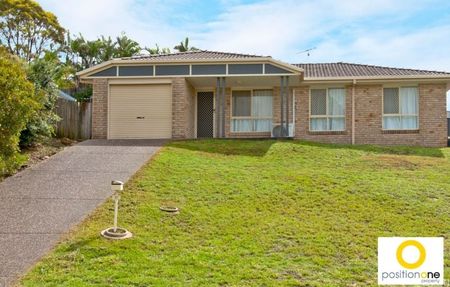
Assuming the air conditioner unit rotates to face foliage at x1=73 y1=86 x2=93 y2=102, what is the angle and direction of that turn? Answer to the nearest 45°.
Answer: approximately 135° to its right

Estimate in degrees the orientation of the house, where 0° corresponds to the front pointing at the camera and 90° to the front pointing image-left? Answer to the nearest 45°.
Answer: approximately 0°

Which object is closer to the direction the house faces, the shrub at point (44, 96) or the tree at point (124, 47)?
the shrub

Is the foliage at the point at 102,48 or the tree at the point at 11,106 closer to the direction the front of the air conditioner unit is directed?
the tree

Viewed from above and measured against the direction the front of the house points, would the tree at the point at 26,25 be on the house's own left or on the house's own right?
on the house's own right

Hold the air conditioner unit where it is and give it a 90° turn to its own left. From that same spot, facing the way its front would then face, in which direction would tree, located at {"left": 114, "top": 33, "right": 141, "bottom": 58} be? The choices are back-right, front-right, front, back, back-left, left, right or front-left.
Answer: back-left

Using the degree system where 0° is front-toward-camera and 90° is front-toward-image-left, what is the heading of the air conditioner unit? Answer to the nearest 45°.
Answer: approximately 0°

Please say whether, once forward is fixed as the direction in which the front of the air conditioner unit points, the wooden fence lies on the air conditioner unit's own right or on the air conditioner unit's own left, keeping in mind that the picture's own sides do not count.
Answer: on the air conditioner unit's own right

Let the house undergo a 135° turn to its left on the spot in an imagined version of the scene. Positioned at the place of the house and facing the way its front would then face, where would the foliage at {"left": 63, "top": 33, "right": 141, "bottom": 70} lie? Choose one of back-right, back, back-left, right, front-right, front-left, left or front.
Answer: left
